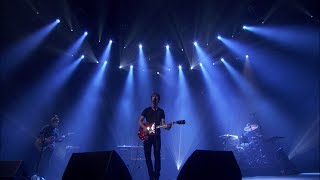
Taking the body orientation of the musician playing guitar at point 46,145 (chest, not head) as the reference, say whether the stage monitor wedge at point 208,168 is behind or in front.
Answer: in front

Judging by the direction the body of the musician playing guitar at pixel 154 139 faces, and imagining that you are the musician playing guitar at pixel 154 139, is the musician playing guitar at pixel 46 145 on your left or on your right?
on your right

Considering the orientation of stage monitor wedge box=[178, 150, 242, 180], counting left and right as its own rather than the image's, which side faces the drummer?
front

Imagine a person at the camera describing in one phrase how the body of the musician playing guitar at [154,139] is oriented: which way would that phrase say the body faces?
toward the camera

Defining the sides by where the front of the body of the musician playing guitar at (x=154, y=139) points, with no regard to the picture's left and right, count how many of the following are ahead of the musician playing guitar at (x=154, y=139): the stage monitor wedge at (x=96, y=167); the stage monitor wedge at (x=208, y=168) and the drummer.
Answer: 2

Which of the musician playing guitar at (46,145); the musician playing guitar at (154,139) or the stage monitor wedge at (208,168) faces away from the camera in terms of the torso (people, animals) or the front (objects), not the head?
the stage monitor wedge

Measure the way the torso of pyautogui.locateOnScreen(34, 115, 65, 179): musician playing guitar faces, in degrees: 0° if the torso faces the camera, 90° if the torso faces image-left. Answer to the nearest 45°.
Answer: approximately 315°

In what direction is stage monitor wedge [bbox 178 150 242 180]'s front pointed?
away from the camera

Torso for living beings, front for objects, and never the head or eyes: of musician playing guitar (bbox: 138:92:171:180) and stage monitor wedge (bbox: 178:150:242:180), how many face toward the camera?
1
